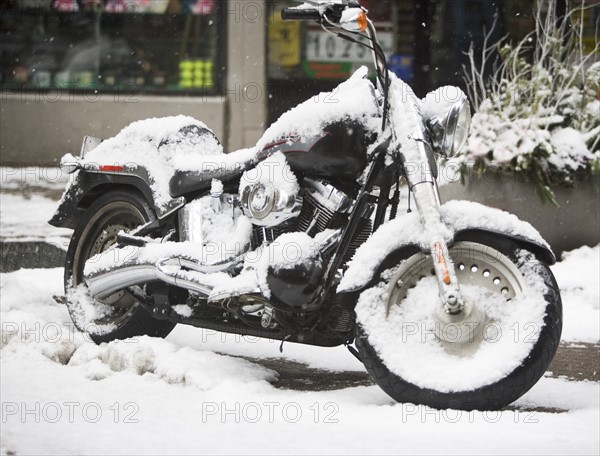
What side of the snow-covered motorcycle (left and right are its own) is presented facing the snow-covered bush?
left

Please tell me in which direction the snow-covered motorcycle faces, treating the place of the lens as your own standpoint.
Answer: facing the viewer and to the right of the viewer
